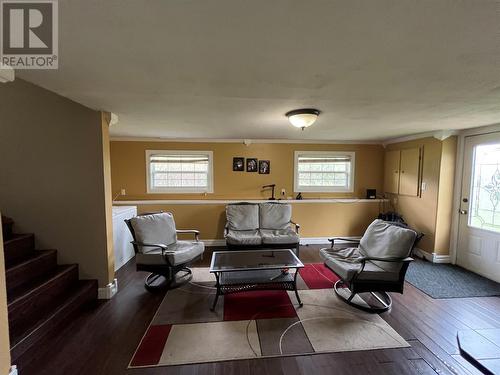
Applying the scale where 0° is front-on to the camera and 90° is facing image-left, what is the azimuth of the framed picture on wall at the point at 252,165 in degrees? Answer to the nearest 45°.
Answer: approximately 0°

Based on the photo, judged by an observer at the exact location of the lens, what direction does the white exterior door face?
facing the viewer and to the left of the viewer

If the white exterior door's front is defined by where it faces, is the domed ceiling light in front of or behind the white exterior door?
in front

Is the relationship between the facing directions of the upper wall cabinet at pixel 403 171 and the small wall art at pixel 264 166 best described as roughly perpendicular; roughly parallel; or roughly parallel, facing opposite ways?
roughly perpendicular

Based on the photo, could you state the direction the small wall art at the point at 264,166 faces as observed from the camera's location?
facing the viewer

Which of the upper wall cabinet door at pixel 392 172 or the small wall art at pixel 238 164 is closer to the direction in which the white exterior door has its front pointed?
the small wall art

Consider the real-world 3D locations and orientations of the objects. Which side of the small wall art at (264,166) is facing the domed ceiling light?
front

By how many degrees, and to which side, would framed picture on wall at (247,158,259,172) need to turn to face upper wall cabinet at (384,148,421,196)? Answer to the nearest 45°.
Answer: approximately 90° to its left

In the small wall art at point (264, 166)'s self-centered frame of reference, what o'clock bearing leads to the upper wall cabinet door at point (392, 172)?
The upper wall cabinet door is roughly at 9 o'clock from the small wall art.

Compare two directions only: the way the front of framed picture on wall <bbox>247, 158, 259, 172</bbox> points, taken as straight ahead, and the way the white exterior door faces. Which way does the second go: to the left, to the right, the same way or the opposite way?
to the right

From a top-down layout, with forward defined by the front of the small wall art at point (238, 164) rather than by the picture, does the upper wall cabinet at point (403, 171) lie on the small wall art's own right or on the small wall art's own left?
on the small wall art's own left

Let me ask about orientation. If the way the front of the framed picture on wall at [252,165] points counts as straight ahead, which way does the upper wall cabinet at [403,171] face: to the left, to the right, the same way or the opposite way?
to the right

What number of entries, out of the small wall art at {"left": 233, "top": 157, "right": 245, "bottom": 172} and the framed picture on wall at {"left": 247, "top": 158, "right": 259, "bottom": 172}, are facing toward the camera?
2

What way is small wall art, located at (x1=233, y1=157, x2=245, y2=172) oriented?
toward the camera

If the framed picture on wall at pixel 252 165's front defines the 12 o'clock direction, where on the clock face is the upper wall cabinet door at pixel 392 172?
The upper wall cabinet door is roughly at 9 o'clock from the framed picture on wall.
